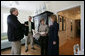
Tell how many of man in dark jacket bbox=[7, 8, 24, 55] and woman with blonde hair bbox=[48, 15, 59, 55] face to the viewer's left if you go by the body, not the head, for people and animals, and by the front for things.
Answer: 1

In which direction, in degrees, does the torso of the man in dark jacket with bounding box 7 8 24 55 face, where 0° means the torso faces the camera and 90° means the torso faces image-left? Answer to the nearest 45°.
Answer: approximately 270°

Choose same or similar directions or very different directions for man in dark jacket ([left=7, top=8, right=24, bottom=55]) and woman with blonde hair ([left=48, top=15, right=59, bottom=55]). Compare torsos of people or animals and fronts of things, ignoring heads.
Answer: very different directions

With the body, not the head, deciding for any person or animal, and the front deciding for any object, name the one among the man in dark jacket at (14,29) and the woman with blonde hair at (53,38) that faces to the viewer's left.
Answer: the woman with blonde hair

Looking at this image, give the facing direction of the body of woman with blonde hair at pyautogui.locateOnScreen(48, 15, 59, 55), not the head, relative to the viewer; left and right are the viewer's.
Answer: facing to the left of the viewer
